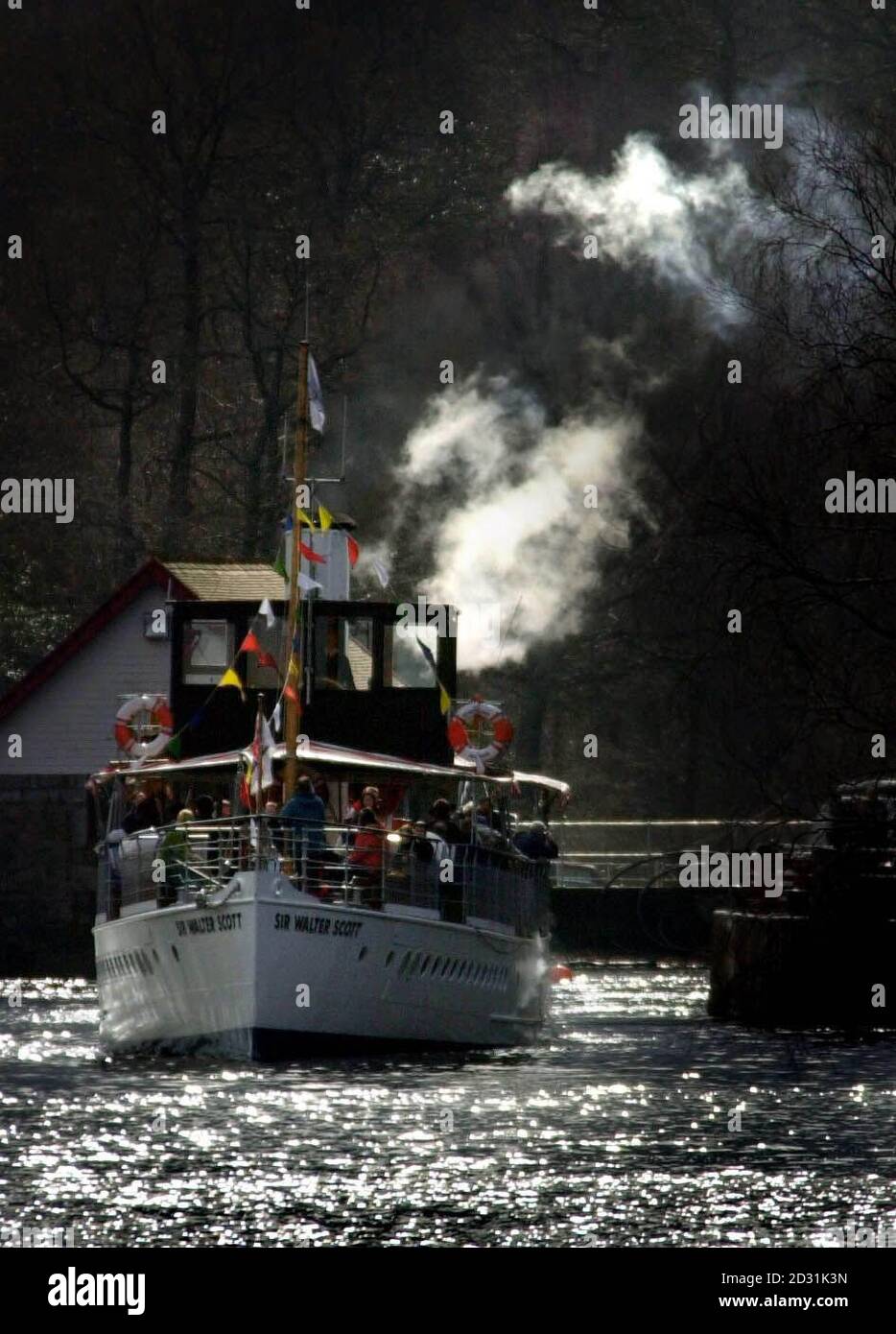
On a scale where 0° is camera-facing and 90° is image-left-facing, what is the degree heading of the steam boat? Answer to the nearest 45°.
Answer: approximately 0°
